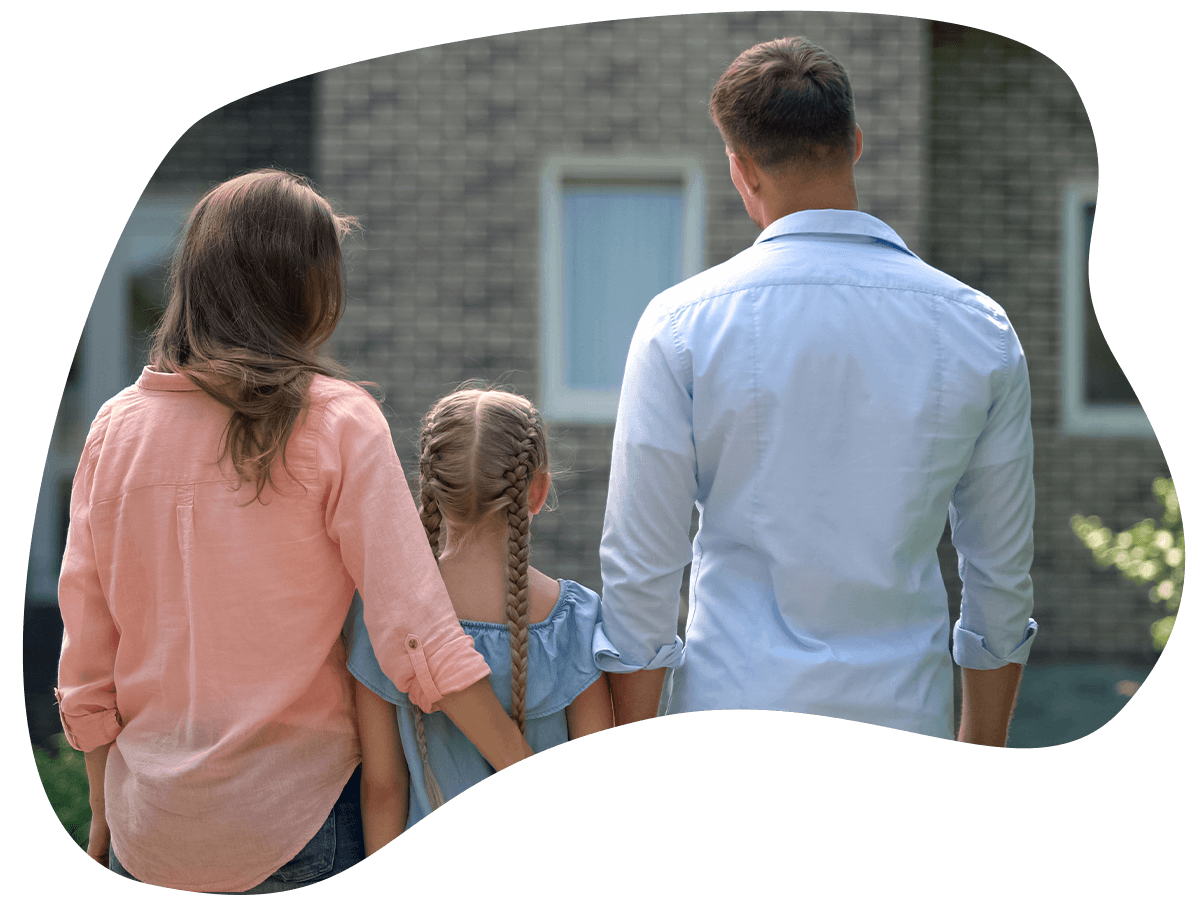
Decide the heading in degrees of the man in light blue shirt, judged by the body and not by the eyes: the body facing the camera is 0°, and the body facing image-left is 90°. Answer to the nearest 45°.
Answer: approximately 180°

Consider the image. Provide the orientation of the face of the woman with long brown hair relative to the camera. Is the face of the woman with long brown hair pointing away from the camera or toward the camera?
away from the camera

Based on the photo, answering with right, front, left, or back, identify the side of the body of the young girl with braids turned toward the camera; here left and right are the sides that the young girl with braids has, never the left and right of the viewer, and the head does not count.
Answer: back

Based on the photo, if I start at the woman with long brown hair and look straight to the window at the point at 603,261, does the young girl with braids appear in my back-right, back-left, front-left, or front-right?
front-right

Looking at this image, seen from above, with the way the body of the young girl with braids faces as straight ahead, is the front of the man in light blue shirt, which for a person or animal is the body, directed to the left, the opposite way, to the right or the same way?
the same way

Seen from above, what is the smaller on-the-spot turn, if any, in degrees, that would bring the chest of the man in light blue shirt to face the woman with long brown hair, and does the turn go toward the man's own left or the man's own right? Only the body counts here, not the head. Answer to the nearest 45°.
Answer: approximately 90° to the man's own left

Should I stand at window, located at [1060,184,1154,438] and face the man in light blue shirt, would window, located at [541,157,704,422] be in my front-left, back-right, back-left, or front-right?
front-right

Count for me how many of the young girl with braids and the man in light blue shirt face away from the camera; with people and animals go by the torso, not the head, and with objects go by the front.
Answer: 2

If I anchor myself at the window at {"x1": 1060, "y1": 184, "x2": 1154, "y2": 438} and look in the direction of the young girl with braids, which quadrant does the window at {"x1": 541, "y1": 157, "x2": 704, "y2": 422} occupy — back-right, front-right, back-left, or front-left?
front-right

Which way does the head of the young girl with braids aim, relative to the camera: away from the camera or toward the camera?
away from the camera
